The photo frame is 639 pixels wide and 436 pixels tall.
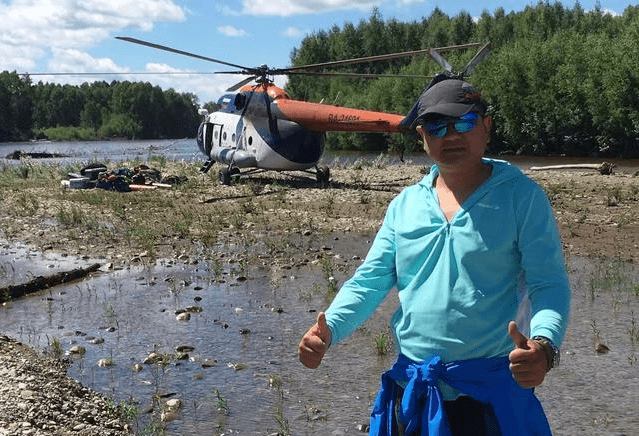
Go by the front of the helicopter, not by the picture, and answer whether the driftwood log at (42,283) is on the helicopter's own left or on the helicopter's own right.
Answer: on the helicopter's own left

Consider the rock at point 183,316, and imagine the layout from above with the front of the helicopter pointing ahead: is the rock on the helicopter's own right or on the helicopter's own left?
on the helicopter's own left

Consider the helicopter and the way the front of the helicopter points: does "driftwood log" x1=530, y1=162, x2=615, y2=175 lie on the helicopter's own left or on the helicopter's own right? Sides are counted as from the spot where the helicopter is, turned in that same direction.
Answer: on the helicopter's own right

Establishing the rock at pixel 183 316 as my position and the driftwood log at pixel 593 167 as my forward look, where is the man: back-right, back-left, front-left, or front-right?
back-right

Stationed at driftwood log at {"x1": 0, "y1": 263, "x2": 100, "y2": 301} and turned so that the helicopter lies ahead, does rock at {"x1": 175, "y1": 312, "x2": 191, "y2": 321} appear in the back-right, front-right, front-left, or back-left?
back-right
